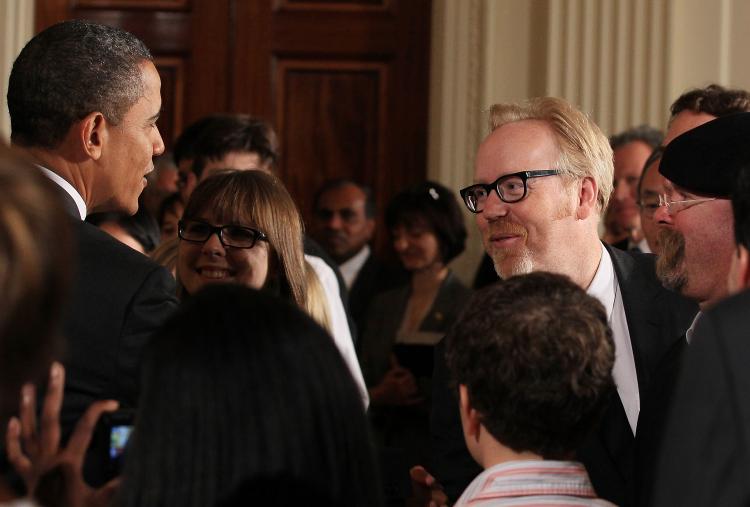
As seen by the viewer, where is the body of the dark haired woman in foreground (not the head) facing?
away from the camera

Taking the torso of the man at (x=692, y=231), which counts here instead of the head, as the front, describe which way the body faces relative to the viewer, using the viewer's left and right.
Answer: facing to the left of the viewer

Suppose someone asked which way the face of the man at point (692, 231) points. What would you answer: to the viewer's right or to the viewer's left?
to the viewer's left

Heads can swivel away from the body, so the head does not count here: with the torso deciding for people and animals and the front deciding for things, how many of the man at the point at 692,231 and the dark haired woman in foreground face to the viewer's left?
1

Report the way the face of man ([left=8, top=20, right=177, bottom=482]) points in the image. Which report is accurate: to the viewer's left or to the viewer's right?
to the viewer's right

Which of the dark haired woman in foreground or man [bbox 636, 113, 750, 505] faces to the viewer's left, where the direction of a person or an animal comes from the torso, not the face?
the man

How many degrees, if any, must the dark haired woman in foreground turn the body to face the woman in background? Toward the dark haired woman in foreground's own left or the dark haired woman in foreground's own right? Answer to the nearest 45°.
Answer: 0° — they already face them

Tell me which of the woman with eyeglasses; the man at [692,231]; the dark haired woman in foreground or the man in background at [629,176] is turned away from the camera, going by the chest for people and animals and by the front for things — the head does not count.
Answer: the dark haired woman in foreground

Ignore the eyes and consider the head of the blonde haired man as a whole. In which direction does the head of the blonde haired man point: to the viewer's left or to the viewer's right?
to the viewer's left

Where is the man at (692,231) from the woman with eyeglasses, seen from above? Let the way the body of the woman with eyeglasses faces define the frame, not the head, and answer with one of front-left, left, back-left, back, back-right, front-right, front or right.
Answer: left

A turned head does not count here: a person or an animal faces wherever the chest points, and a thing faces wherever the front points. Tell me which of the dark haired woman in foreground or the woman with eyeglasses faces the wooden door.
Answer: the dark haired woman in foreground

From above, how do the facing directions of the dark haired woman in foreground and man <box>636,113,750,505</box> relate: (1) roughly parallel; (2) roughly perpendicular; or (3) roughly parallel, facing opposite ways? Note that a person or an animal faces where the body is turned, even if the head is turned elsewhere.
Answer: roughly perpendicular

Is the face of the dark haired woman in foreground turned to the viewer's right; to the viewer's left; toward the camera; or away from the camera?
away from the camera
